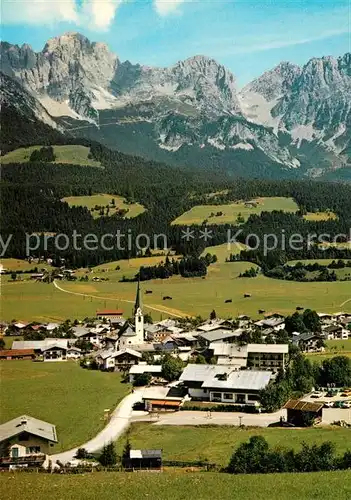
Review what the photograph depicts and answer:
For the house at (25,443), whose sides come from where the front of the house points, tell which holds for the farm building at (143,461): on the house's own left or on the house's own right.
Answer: on the house's own left

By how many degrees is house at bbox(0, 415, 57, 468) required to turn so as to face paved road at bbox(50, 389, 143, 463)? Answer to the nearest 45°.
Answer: approximately 135° to its left

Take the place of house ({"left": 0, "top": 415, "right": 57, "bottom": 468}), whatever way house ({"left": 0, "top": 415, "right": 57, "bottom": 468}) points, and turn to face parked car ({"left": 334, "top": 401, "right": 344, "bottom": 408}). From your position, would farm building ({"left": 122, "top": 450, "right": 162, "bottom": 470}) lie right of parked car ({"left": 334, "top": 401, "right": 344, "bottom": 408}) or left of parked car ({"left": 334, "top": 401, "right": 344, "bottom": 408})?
right

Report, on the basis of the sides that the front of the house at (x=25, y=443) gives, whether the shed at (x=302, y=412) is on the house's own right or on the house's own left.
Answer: on the house's own left

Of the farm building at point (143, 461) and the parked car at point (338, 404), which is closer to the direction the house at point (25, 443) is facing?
the farm building

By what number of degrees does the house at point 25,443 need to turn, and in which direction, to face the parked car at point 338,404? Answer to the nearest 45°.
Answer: approximately 135° to its left

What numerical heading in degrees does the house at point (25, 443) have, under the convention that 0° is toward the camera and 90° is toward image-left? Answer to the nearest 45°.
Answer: approximately 0°
